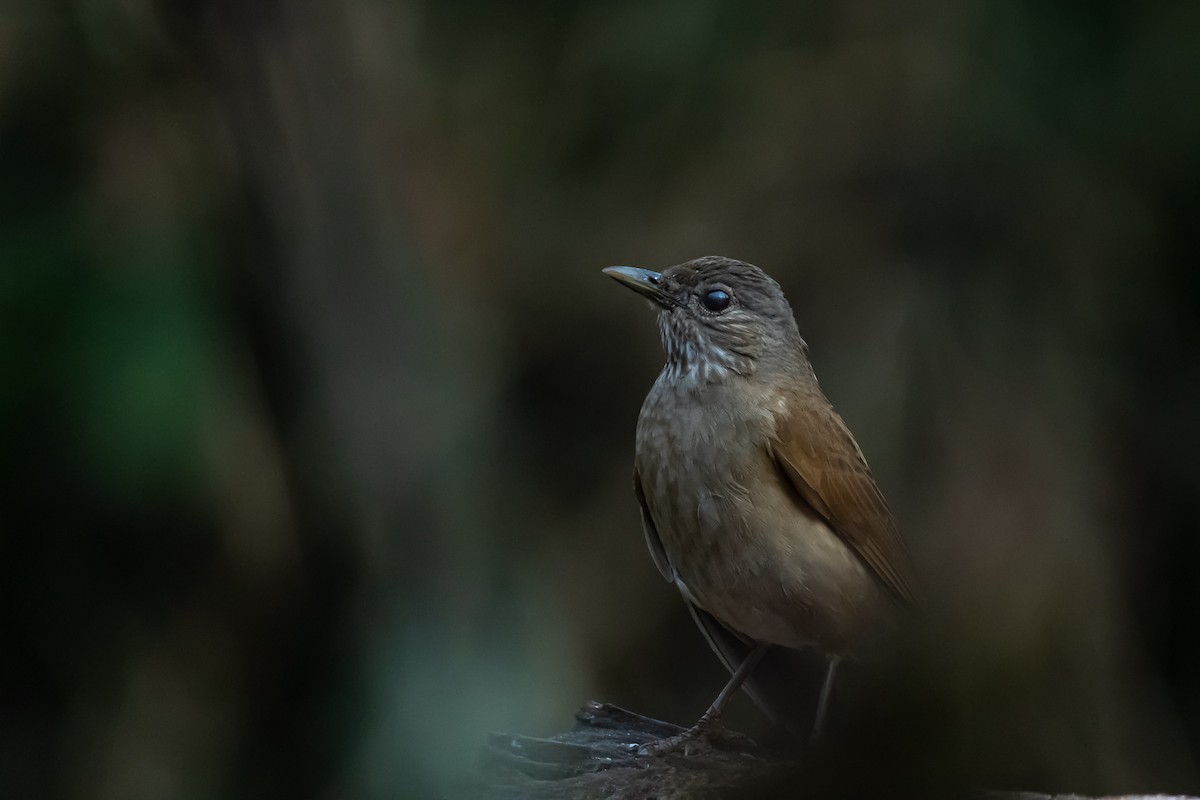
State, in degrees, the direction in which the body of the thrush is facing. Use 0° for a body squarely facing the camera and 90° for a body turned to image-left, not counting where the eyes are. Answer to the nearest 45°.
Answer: approximately 45°
